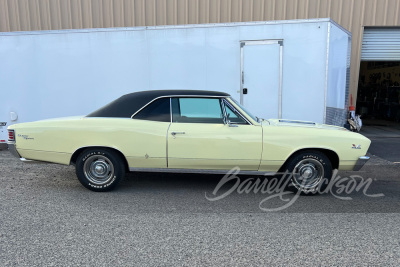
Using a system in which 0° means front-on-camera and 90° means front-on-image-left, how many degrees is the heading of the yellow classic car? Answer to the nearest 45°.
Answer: approximately 270°
